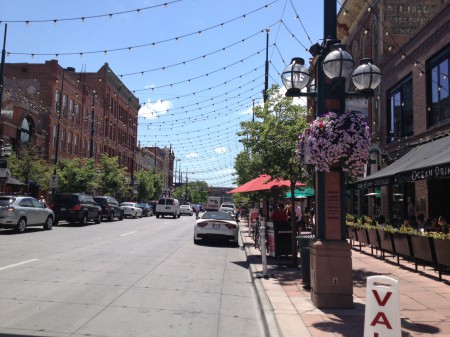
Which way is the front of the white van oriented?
away from the camera

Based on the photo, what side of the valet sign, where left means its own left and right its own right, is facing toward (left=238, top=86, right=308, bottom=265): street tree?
back

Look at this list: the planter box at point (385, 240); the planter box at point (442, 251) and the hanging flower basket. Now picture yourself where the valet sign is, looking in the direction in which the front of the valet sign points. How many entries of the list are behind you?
3

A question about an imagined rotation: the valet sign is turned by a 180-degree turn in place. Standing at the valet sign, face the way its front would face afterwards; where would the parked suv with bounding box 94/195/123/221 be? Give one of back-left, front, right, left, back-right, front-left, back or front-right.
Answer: front-left

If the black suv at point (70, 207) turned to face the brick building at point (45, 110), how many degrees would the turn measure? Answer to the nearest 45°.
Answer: approximately 45° to its left

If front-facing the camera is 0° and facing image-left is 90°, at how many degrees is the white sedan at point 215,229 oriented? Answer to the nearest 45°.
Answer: approximately 180°

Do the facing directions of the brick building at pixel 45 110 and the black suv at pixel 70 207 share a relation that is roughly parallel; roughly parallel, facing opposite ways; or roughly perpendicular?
roughly perpendicular

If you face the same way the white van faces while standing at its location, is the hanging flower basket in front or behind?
behind

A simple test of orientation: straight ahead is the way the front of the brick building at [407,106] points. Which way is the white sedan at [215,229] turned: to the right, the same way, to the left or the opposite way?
to the right

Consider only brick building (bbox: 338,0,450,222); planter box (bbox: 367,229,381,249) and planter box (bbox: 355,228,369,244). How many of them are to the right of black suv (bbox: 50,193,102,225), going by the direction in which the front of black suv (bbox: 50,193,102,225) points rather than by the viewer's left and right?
3
